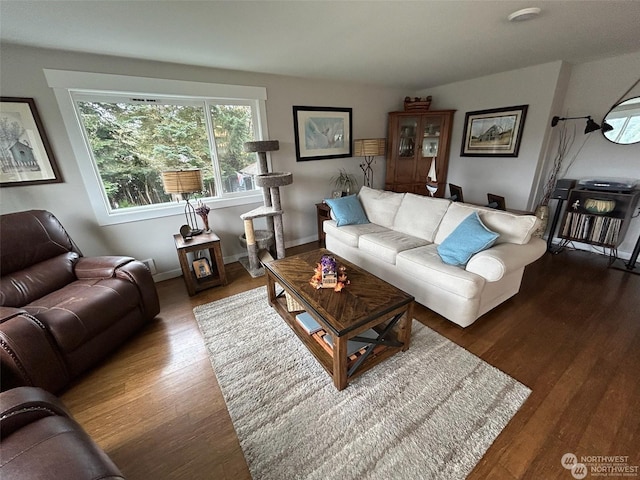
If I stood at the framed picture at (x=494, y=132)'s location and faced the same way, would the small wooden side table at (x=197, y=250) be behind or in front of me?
in front

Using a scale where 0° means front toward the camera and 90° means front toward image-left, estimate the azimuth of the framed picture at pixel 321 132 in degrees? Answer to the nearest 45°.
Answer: approximately 315°

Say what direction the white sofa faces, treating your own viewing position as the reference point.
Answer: facing the viewer and to the left of the viewer

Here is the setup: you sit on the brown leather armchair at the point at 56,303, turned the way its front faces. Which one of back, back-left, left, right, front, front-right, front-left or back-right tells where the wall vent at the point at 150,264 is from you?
left

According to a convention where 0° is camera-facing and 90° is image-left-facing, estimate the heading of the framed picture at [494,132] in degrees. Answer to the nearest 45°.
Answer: approximately 45°

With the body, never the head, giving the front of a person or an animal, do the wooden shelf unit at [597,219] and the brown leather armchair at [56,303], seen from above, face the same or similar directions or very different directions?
very different directions

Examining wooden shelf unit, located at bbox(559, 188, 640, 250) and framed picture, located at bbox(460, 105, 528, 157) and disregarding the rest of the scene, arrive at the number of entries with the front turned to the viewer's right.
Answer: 0

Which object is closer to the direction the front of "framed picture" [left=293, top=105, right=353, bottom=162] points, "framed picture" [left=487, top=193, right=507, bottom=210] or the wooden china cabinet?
the framed picture

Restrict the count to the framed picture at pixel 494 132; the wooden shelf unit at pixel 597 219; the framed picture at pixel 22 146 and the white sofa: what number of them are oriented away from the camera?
0

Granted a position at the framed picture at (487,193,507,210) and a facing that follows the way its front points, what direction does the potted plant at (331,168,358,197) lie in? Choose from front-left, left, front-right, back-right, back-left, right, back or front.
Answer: front-right

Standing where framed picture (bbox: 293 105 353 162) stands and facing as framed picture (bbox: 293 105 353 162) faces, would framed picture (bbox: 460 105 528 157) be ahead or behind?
ahead

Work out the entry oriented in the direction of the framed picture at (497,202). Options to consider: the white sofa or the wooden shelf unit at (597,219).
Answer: the wooden shelf unit

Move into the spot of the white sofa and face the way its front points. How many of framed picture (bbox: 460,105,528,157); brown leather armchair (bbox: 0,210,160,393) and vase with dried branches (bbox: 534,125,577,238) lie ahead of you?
1

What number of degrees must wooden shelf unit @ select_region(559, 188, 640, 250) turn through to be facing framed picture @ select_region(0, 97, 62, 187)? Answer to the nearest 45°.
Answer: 0° — it already faces it

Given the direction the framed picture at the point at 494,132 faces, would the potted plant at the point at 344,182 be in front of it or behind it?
in front

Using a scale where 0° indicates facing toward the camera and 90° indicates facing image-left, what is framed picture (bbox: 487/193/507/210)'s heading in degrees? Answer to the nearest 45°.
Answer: approximately 45°

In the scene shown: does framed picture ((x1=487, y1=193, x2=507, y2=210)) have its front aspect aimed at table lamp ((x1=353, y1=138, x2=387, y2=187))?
no

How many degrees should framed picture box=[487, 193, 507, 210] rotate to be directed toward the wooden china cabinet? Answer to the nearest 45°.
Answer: approximately 90° to its right

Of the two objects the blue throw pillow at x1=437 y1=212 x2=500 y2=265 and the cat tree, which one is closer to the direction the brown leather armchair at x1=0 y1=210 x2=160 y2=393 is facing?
the blue throw pillow
